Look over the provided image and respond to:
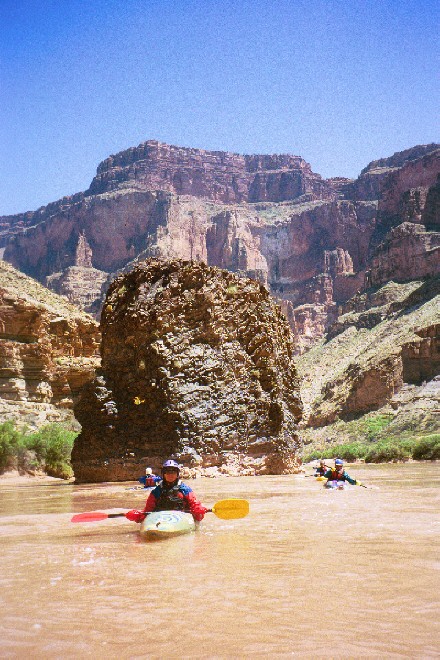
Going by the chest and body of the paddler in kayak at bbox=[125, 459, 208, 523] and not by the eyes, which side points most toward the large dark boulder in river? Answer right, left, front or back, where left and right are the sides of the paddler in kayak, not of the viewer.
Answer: back

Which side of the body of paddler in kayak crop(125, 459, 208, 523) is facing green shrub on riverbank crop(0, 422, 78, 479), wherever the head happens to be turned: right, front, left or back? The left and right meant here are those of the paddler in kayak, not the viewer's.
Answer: back

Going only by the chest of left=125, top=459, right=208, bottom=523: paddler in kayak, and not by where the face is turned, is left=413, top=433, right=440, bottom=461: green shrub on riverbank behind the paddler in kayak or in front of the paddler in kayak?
behind

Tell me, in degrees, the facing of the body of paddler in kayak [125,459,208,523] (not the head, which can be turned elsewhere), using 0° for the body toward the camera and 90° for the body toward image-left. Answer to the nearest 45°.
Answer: approximately 0°

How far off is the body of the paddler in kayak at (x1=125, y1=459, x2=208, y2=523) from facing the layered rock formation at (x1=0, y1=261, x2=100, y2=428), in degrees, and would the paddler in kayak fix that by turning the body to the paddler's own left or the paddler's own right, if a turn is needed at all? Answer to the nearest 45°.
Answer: approximately 180°
